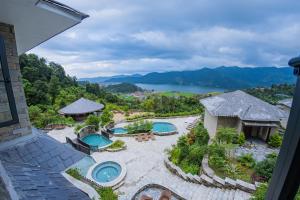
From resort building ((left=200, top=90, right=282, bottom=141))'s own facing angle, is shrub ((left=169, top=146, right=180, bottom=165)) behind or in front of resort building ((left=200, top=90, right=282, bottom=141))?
in front

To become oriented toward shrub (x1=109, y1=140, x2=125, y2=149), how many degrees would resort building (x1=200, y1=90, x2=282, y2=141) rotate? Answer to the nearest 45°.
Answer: approximately 45° to its right

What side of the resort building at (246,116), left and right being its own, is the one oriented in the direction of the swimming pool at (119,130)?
right

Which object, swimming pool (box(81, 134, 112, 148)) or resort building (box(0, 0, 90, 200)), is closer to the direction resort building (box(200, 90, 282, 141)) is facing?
the resort building

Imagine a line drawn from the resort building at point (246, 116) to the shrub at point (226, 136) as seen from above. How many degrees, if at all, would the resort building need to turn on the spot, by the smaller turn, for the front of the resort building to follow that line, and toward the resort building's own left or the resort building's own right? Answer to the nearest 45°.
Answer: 0° — it already faces it

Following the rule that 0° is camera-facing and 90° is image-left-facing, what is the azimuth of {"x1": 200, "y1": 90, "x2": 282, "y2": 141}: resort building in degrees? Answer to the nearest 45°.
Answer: approximately 0°

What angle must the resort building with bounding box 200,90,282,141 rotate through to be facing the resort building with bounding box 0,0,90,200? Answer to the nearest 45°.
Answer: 0° — it already faces it

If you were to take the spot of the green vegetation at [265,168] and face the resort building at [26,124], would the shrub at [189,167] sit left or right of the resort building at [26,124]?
right

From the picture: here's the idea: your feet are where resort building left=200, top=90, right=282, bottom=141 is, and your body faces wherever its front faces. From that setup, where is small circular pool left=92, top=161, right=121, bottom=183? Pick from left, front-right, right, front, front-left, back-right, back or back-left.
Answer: front-right

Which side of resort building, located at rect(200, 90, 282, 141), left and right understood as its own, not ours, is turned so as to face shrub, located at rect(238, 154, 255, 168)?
front

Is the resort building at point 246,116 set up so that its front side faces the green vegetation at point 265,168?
yes

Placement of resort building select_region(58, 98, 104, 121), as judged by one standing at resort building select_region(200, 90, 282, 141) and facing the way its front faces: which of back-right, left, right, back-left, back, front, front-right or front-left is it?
right

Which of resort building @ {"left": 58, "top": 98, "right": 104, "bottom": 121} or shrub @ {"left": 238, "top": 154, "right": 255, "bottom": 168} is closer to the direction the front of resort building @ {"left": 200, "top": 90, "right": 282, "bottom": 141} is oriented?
the shrub

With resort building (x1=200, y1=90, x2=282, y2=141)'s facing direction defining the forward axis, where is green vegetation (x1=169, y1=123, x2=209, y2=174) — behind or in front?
in front
